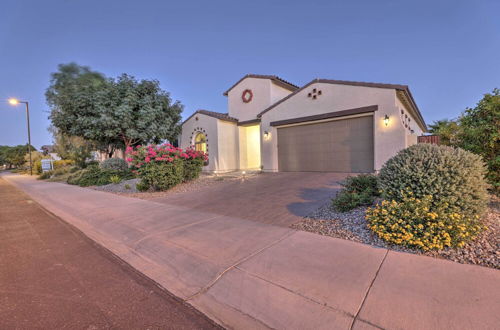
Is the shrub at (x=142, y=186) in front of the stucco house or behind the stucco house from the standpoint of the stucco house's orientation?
in front

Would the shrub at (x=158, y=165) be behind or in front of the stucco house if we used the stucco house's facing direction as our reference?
in front

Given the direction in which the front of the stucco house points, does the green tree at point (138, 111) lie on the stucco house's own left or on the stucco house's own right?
on the stucco house's own right

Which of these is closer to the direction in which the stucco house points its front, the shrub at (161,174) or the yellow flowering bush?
the shrub

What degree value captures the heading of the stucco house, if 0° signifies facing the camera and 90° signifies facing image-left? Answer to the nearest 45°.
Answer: approximately 45°

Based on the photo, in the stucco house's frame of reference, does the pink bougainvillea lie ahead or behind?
ahead

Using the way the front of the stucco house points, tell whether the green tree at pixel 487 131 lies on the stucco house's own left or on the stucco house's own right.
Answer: on the stucco house's own left

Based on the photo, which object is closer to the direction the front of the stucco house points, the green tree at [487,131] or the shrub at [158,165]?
the shrub

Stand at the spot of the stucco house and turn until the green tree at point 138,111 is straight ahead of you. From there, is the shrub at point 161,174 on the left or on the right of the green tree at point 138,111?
left

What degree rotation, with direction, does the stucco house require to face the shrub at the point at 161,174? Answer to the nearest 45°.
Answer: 0° — it already faces it

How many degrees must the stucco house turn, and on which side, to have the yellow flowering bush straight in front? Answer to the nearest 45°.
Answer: approximately 45° to its left
